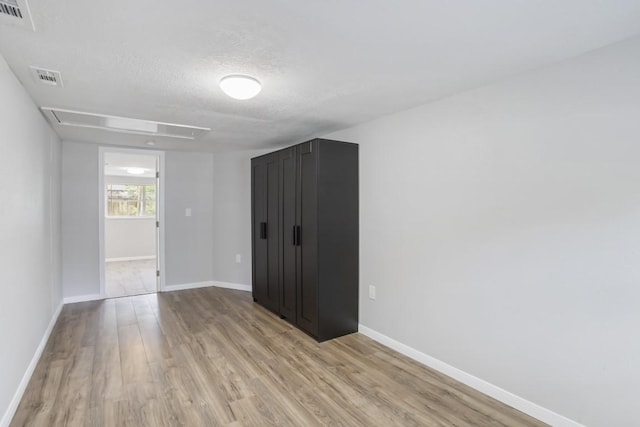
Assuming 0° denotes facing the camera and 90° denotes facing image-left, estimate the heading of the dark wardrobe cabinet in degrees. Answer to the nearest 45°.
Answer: approximately 45°

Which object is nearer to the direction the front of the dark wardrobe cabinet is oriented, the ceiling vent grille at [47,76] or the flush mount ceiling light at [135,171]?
the ceiling vent grille

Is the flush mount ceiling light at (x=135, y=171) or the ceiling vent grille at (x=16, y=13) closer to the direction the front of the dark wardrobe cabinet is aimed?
the ceiling vent grille

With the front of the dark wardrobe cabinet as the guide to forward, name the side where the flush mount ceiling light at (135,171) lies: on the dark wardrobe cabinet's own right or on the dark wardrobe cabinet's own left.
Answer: on the dark wardrobe cabinet's own right

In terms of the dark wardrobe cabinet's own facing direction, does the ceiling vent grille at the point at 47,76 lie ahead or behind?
ahead

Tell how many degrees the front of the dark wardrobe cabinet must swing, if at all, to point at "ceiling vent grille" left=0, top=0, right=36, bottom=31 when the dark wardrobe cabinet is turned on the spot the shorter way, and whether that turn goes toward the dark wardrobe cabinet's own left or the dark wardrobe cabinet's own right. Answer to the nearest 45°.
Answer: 0° — it already faces it
